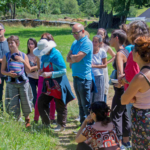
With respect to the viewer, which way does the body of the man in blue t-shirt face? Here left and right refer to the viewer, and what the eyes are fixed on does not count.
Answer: facing the viewer and to the left of the viewer

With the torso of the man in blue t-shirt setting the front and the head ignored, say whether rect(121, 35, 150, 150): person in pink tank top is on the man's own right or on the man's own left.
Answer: on the man's own left

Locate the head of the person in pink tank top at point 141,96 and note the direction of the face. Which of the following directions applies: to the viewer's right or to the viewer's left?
to the viewer's left

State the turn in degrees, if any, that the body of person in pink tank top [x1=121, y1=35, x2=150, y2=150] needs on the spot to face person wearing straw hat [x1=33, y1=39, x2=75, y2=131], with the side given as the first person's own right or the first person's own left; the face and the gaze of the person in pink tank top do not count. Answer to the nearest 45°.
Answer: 0° — they already face them

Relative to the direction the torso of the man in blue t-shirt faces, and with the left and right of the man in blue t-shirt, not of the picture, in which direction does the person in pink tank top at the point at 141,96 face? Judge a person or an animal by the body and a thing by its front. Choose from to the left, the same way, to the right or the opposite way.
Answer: to the right

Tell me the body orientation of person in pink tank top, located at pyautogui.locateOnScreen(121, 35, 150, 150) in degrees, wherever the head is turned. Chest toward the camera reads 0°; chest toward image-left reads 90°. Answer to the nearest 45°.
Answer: approximately 135°

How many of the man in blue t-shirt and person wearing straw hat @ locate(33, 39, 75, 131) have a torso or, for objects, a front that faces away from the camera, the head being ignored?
0

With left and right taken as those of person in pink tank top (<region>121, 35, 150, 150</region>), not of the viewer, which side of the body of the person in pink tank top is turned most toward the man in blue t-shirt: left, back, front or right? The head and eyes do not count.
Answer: front
